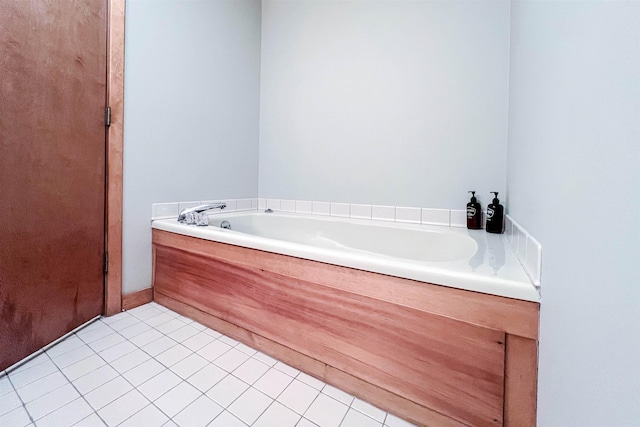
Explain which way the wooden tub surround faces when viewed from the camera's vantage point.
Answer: facing the viewer and to the left of the viewer

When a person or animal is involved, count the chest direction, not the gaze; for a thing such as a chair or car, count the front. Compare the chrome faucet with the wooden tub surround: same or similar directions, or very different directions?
very different directions

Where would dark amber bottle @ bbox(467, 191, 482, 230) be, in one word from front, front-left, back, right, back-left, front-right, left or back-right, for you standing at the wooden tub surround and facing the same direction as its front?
back

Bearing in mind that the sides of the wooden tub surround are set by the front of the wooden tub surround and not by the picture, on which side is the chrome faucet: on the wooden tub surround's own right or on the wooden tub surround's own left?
on the wooden tub surround's own right

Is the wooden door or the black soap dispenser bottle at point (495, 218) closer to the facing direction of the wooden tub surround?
the wooden door

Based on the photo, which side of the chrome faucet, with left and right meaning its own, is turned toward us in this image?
right

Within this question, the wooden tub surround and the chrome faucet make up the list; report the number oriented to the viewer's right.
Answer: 1

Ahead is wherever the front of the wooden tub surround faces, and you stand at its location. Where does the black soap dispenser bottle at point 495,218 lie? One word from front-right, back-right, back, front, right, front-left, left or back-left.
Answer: back
